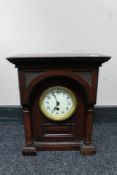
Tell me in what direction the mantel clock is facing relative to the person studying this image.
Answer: facing the viewer
